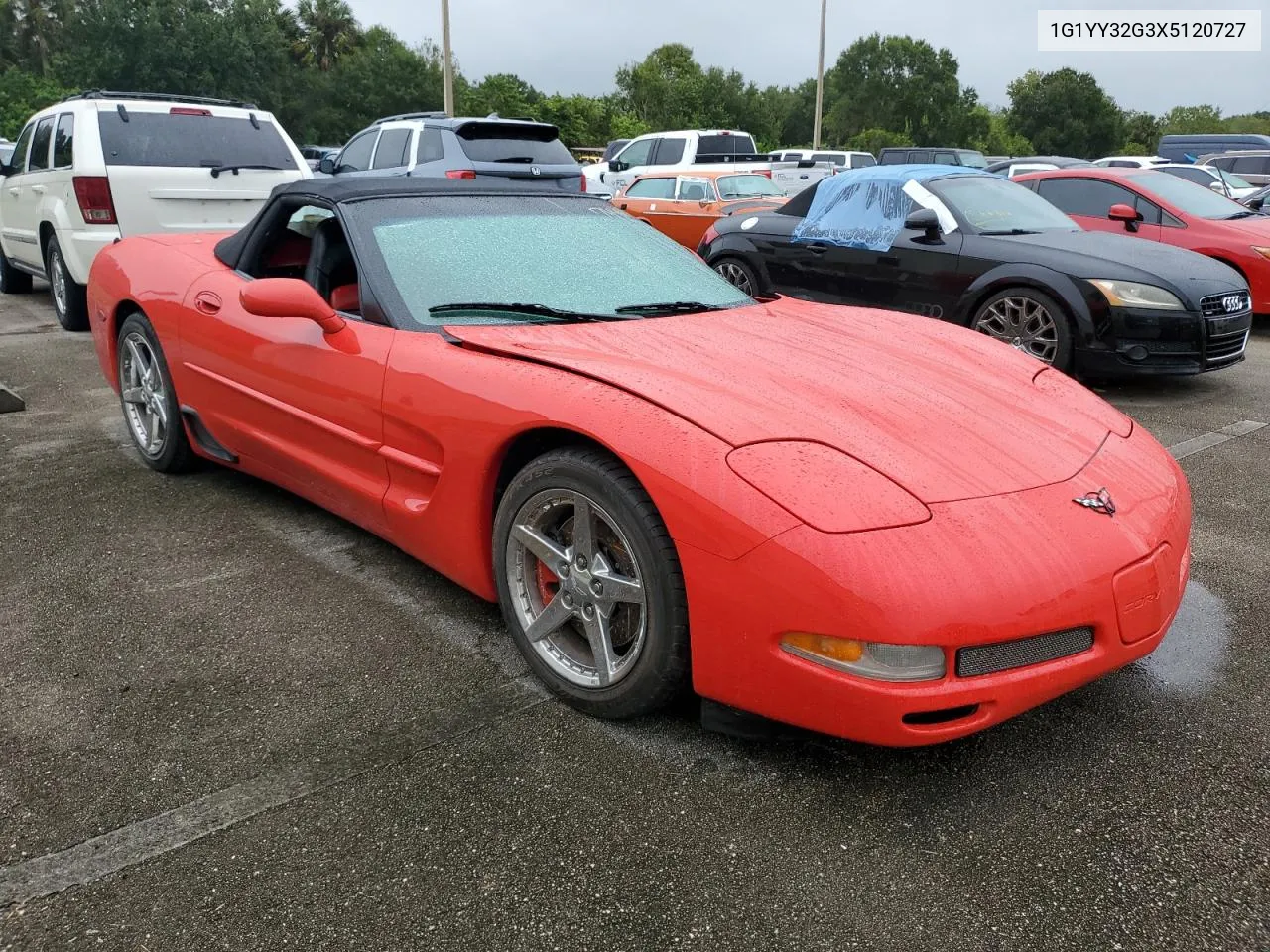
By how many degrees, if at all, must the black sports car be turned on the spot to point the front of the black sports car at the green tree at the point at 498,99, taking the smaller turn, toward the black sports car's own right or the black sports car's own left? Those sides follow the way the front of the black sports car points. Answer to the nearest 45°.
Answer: approximately 180°

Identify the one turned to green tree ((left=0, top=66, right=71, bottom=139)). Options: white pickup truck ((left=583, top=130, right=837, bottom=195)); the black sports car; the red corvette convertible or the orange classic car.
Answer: the white pickup truck

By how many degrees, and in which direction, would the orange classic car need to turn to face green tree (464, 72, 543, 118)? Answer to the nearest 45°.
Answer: approximately 135° to its left

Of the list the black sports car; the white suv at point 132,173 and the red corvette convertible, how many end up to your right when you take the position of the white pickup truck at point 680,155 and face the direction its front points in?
0

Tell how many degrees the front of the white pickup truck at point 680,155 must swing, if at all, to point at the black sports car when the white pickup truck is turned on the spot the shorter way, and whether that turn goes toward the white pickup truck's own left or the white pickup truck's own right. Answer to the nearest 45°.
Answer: approximately 135° to the white pickup truck's own left

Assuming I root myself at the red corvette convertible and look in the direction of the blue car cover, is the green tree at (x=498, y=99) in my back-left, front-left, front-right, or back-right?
front-left

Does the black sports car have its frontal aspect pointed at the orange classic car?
no

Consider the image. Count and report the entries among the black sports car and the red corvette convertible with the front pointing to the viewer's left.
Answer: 0

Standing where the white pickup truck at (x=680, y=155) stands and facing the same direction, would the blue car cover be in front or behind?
behind

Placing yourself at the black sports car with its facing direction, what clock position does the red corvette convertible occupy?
The red corvette convertible is roughly at 2 o'clock from the black sports car.

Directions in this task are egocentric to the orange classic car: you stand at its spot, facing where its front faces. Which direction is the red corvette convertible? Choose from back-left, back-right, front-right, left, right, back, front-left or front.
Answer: front-right

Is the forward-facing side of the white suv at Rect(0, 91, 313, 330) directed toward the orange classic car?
no

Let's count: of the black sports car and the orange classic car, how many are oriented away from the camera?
0

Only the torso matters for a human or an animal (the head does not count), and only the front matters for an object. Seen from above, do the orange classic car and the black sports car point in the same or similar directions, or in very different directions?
same or similar directions

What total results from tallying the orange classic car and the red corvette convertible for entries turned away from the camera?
0

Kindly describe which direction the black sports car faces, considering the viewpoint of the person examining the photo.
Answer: facing the viewer and to the right of the viewer

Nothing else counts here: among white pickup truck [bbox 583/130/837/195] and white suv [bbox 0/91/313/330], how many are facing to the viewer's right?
0

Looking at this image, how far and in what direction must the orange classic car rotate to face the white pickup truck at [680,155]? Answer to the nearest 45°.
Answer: approximately 135° to its left

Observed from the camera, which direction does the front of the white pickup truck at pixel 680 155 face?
facing away from the viewer and to the left of the viewer
